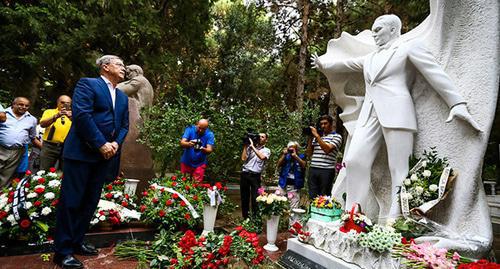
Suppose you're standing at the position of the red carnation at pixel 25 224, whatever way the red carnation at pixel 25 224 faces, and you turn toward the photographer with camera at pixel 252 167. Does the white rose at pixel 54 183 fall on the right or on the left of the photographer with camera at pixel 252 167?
left

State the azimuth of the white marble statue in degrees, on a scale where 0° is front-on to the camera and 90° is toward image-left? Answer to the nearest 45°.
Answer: approximately 45°

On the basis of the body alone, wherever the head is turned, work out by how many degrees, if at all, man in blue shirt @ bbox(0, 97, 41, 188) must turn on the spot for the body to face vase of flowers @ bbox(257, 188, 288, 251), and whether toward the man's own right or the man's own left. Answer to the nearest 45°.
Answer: approximately 45° to the man's own left

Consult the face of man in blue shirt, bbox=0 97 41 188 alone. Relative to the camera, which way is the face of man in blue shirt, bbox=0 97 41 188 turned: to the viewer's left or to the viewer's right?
to the viewer's right

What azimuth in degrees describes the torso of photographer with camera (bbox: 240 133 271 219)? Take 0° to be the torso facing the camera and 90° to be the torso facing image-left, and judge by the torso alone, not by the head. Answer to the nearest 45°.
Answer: approximately 45°

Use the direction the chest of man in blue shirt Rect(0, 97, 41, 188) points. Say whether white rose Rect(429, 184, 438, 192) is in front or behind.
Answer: in front

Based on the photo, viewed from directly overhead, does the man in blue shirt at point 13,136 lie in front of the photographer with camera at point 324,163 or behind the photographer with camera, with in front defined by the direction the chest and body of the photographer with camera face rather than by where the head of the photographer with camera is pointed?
in front

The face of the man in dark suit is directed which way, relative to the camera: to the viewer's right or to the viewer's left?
to the viewer's right
